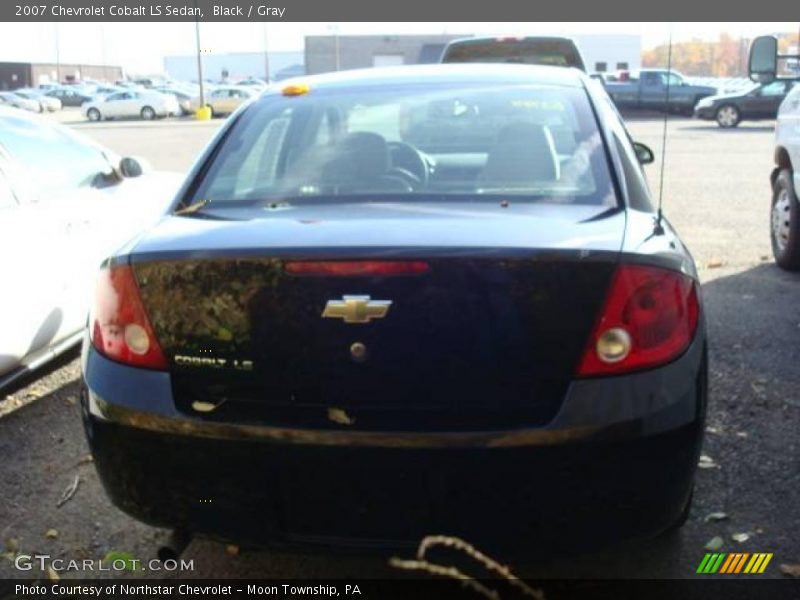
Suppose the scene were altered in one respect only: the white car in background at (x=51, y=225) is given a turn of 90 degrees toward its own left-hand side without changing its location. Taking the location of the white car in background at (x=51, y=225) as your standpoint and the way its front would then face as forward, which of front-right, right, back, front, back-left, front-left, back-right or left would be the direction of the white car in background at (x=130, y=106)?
front-right

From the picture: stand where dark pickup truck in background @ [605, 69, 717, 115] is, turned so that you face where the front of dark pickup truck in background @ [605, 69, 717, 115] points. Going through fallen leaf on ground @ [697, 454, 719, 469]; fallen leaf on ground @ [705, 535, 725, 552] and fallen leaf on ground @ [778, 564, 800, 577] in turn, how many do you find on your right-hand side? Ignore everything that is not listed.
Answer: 3

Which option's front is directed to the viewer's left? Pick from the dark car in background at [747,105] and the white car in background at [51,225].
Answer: the dark car in background

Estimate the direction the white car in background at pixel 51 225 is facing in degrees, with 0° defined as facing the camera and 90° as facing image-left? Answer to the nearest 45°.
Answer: approximately 225°

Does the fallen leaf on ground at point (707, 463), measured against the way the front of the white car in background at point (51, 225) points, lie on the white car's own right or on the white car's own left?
on the white car's own right

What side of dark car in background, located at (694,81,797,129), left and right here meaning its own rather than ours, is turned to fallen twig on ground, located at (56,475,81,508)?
left

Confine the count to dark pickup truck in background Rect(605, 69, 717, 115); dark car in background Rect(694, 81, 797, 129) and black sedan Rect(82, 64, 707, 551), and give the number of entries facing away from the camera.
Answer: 1

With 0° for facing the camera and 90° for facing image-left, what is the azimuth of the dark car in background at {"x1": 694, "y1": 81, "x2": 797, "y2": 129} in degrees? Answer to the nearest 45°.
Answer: approximately 90°

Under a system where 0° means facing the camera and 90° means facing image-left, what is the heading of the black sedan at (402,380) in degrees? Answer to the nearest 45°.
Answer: approximately 180°

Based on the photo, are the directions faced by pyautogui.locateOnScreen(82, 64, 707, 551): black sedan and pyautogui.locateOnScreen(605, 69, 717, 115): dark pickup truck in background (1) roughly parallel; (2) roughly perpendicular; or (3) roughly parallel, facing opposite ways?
roughly perpendicular
